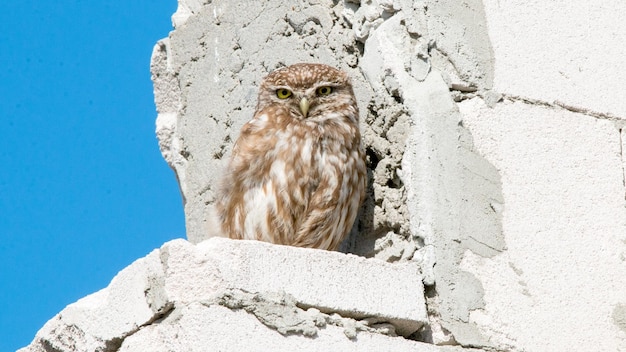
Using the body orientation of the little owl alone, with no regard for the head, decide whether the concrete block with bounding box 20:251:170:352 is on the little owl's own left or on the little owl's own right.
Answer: on the little owl's own right

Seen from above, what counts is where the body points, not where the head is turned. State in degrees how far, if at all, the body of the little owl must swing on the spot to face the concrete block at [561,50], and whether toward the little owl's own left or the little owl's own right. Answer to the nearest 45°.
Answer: approximately 90° to the little owl's own left

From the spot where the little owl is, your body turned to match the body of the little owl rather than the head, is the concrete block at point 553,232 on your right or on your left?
on your left

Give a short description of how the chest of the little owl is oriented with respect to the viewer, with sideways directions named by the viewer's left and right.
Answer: facing the viewer
